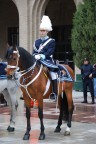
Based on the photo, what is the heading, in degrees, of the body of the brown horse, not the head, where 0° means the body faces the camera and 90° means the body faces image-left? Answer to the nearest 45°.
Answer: approximately 45°

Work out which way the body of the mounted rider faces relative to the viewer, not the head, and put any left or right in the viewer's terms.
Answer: facing the viewer and to the left of the viewer
